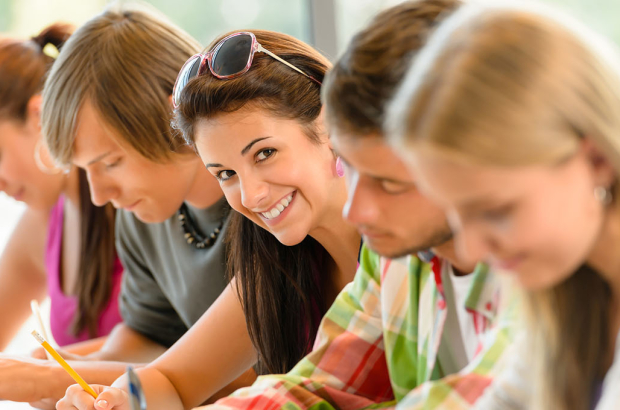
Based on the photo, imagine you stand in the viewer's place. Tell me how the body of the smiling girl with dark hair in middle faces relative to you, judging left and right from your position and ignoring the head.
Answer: facing the viewer and to the left of the viewer
